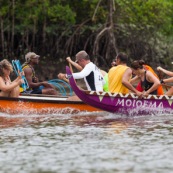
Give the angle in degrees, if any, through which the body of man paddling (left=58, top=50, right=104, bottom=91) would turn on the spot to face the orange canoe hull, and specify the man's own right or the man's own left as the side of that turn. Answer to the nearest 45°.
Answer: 0° — they already face it

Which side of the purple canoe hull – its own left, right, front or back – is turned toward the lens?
left

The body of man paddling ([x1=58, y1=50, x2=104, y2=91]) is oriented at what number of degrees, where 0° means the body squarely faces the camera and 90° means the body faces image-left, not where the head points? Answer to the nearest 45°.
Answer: approximately 90°
